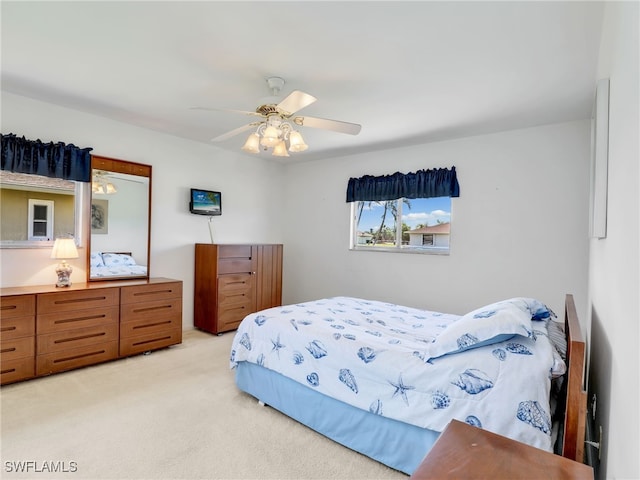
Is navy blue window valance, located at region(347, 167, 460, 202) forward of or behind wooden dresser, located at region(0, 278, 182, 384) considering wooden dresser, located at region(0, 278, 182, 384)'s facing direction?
forward

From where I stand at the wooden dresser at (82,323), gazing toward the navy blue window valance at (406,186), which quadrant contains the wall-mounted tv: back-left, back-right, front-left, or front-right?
front-left

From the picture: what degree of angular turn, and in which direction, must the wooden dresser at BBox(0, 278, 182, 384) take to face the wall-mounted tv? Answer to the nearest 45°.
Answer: approximately 90° to its left

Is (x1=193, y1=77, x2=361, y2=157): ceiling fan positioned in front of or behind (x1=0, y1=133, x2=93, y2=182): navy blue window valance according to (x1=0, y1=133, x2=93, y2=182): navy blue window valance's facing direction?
in front

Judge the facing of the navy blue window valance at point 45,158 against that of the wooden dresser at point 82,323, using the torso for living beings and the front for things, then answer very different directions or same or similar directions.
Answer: same or similar directions

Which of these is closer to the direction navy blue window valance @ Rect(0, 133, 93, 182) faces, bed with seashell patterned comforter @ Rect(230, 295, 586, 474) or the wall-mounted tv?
the bed with seashell patterned comforter

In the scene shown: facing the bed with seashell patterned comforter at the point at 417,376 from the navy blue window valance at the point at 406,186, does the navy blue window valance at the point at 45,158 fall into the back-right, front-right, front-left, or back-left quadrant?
front-right

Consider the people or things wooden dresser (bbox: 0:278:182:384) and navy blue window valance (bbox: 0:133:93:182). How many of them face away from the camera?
0

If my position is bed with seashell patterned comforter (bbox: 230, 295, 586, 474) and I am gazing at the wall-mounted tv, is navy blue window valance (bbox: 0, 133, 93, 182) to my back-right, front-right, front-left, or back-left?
front-left

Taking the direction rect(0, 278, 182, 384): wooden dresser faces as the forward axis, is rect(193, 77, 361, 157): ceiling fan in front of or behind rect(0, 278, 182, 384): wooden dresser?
in front

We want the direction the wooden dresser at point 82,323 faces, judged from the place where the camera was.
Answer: facing the viewer and to the right of the viewer

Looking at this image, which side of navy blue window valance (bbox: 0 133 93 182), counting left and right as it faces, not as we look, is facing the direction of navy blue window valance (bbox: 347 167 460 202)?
front
